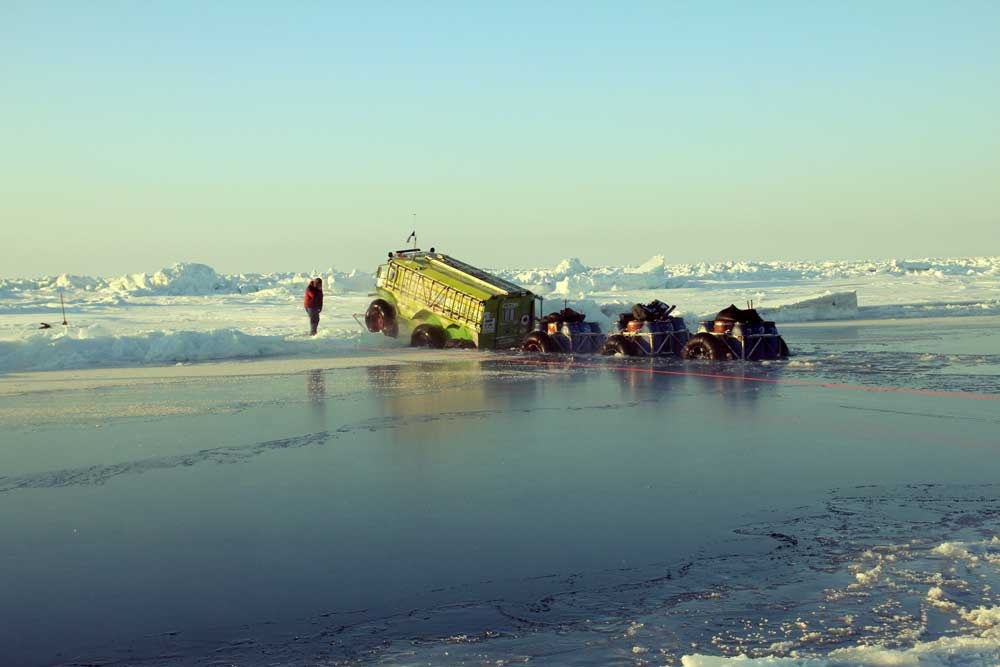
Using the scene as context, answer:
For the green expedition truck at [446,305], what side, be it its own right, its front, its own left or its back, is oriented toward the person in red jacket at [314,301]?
front

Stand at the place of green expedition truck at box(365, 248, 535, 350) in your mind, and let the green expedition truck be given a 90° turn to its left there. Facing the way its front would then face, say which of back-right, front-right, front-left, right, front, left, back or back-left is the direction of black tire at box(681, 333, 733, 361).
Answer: left

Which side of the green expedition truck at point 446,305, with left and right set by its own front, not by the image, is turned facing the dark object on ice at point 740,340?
back

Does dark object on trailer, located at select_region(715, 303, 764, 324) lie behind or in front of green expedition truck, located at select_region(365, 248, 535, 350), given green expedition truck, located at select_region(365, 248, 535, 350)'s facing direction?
behind

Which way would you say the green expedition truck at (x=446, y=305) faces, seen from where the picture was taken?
facing away from the viewer and to the left of the viewer

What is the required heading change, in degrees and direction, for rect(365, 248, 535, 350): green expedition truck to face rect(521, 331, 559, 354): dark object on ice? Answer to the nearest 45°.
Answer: approximately 180°

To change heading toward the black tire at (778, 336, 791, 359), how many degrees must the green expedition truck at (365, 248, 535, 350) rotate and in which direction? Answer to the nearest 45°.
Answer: approximately 180°

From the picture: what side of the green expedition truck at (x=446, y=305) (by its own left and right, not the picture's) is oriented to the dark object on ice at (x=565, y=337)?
back

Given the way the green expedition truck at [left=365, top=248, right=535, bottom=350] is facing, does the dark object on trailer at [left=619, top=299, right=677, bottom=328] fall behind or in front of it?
behind

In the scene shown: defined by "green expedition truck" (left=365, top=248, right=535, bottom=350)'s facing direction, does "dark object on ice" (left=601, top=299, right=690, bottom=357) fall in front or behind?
behind
